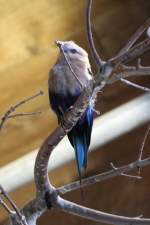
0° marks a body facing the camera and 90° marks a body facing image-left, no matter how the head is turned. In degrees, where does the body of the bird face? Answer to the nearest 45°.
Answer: approximately 45°

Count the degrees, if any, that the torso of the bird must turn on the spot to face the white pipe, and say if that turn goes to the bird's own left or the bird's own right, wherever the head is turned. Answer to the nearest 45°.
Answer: approximately 135° to the bird's own right
